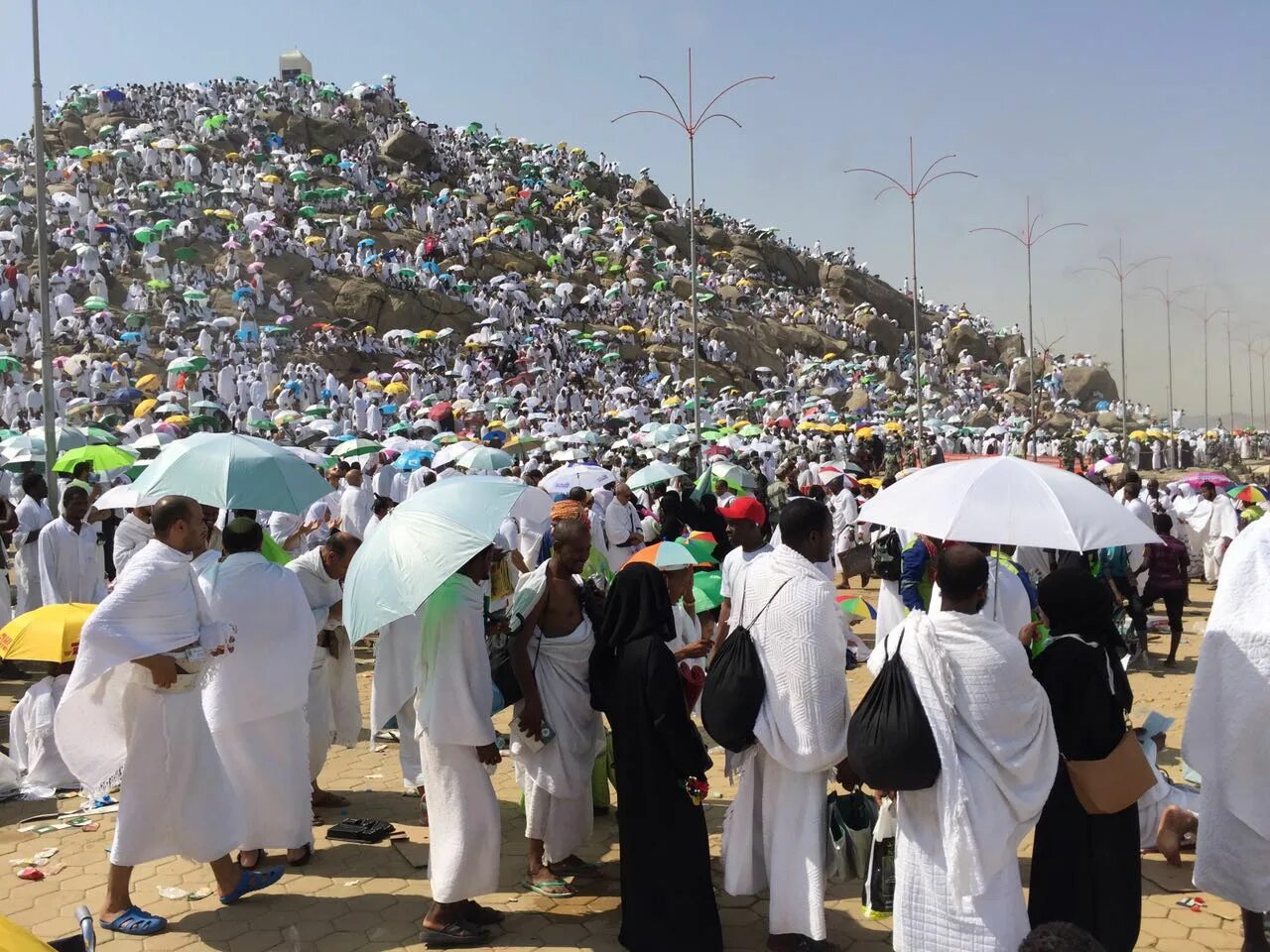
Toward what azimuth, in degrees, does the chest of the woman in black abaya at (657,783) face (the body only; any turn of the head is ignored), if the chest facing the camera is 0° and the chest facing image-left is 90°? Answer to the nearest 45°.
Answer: approximately 225°

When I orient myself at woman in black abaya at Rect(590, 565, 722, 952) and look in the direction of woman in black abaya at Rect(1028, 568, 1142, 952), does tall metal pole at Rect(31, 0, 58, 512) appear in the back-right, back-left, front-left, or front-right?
back-left

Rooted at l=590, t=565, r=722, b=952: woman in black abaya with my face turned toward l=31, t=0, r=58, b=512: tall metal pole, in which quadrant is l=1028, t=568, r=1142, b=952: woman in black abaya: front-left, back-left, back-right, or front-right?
back-right

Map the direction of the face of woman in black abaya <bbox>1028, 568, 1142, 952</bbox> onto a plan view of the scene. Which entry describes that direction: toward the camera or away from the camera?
away from the camera

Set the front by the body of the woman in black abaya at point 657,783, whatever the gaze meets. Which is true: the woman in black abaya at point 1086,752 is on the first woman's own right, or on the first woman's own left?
on the first woman's own right

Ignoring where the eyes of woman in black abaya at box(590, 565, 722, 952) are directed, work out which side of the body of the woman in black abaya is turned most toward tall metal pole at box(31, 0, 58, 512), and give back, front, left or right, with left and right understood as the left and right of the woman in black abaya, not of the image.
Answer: left

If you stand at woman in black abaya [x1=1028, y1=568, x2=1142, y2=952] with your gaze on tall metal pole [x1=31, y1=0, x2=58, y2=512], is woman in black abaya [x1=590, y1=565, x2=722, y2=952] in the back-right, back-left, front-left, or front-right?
front-left
